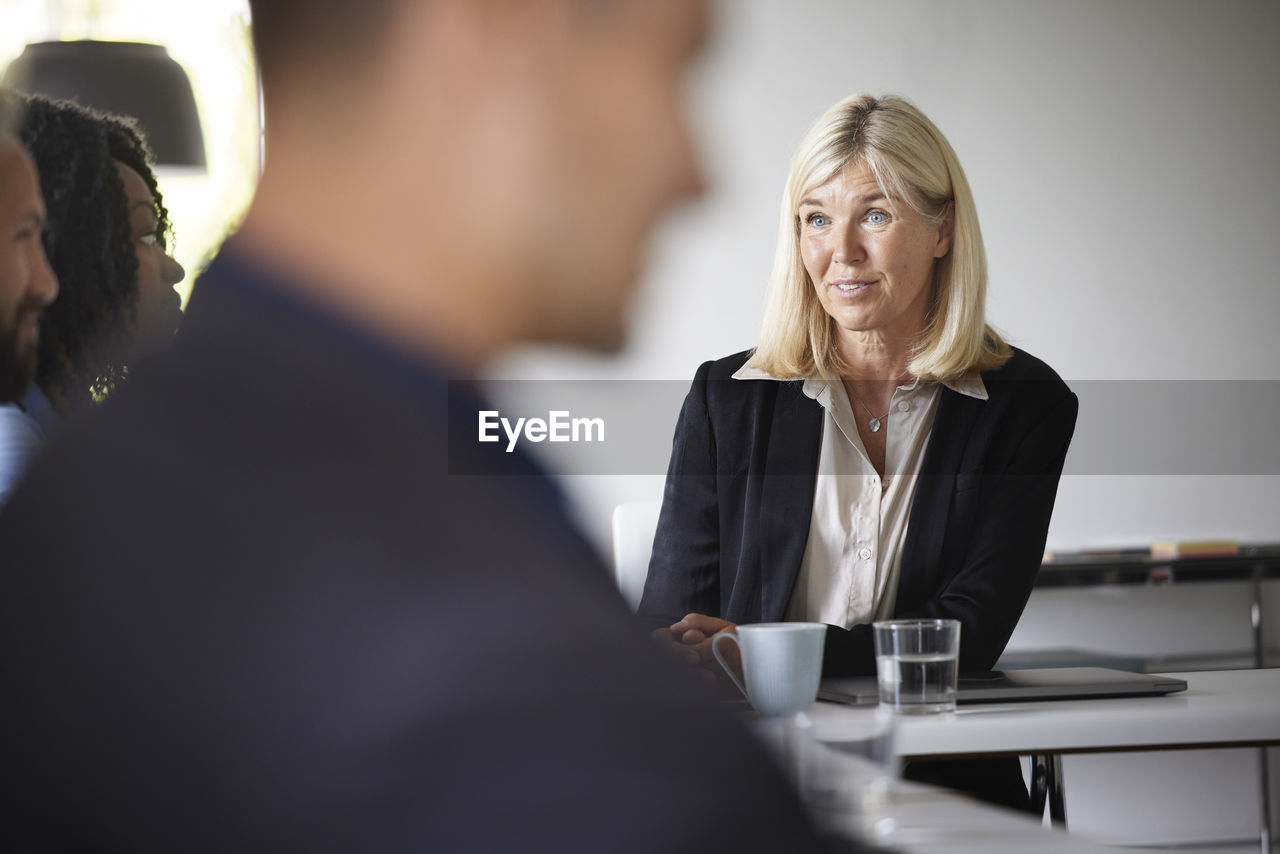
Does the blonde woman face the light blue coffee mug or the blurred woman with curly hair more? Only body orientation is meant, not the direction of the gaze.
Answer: the light blue coffee mug

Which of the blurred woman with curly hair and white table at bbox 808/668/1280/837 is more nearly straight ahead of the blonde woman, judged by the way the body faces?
the white table

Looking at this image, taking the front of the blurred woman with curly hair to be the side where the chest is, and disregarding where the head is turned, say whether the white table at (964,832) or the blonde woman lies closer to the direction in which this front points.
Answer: the blonde woman

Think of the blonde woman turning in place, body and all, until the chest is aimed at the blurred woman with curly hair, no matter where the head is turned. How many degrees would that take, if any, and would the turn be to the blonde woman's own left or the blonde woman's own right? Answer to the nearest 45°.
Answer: approximately 90° to the blonde woman's own right

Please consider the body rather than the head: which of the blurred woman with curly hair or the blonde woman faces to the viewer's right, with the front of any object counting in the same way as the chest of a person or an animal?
the blurred woman with curly hair

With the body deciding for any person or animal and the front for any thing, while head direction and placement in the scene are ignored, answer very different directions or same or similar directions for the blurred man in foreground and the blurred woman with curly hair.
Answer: same or similar directions

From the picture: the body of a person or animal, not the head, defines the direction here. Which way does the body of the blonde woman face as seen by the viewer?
toward the camera

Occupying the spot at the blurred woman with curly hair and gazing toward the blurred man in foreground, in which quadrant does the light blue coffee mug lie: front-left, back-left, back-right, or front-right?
front-left

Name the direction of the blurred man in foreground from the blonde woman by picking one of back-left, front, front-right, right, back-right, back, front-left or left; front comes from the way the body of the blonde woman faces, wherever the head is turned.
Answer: front

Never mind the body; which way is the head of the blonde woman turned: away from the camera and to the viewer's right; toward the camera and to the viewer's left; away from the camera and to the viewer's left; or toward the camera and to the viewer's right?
toward the camera and to the viewer's left

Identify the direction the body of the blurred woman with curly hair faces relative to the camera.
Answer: to the viewer's right

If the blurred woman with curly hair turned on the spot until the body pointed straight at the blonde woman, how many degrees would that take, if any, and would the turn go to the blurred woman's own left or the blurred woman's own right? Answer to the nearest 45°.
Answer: approximately 45° to the blurred woman's own right

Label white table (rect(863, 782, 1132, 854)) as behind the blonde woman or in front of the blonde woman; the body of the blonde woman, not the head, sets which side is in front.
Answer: in front

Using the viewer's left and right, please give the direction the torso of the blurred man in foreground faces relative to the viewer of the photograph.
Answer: facing to the right of the viewer
